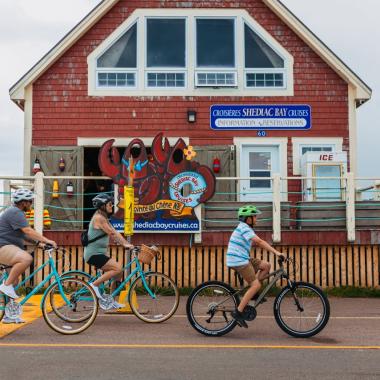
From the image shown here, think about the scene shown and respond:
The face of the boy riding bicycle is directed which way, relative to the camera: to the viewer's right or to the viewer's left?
to the viewer's right

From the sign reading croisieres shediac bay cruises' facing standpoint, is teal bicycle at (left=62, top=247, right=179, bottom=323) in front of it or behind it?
in front

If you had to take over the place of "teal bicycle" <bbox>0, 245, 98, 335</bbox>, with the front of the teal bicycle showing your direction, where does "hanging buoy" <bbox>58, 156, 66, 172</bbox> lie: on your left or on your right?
on your left

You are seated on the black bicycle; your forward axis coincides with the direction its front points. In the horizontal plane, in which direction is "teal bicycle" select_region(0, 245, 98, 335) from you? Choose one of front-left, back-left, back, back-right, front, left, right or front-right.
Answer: back

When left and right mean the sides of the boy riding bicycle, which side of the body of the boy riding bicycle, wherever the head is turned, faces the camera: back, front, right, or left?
right

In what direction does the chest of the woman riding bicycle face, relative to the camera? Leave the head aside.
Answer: to the viewer's right

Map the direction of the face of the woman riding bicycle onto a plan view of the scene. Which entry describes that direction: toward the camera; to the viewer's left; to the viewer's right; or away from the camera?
to the viewer's right

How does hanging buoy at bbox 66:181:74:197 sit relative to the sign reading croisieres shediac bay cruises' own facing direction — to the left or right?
on its right

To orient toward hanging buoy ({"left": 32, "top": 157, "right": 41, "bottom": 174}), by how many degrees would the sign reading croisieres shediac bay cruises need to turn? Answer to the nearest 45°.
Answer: approximately 90° to its right

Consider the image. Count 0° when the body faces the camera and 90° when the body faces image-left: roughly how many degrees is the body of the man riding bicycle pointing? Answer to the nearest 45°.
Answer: approximately 270°

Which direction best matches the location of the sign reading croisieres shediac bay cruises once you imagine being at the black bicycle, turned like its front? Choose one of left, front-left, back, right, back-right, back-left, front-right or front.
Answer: left

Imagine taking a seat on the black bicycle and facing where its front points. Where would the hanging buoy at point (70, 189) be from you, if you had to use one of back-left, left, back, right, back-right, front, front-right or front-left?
back-left

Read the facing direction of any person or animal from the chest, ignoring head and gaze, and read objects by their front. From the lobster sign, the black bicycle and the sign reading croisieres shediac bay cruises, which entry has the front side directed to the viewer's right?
the black bicycle

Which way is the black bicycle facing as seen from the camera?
to the viewer's right

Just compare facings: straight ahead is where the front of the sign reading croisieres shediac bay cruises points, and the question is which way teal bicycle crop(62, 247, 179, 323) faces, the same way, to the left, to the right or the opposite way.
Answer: to the left
